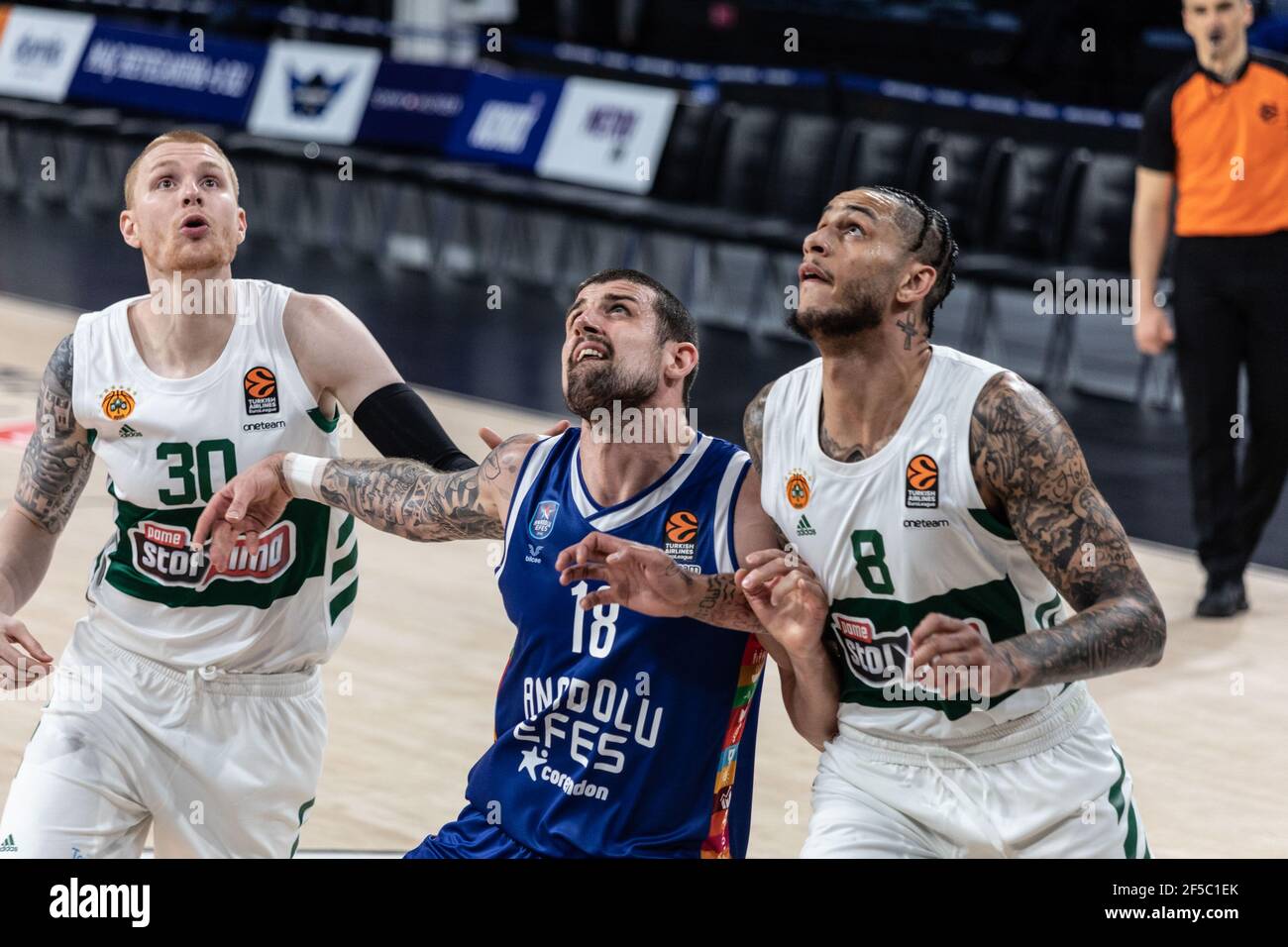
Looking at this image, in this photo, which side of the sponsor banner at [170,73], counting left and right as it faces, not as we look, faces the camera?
front

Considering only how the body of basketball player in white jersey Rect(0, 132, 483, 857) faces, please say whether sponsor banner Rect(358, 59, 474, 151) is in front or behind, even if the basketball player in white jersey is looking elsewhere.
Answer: behind

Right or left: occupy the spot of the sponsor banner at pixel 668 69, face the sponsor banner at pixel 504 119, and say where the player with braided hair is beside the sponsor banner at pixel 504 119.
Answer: left

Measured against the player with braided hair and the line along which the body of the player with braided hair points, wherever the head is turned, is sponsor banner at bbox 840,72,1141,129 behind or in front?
behind

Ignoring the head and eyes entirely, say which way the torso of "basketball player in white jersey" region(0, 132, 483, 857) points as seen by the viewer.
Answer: toward the camera

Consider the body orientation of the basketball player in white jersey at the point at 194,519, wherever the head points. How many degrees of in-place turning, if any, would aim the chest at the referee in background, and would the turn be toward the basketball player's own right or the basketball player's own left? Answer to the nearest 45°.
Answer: approximately 135° to the basketball player's own left

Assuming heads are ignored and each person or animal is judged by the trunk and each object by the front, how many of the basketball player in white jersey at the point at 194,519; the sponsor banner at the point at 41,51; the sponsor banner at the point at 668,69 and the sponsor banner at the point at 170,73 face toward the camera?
4

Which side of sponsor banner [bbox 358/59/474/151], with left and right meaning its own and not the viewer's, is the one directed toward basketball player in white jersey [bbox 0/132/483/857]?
front

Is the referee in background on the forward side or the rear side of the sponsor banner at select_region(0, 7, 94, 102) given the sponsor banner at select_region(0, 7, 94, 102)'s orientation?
on the forward side
